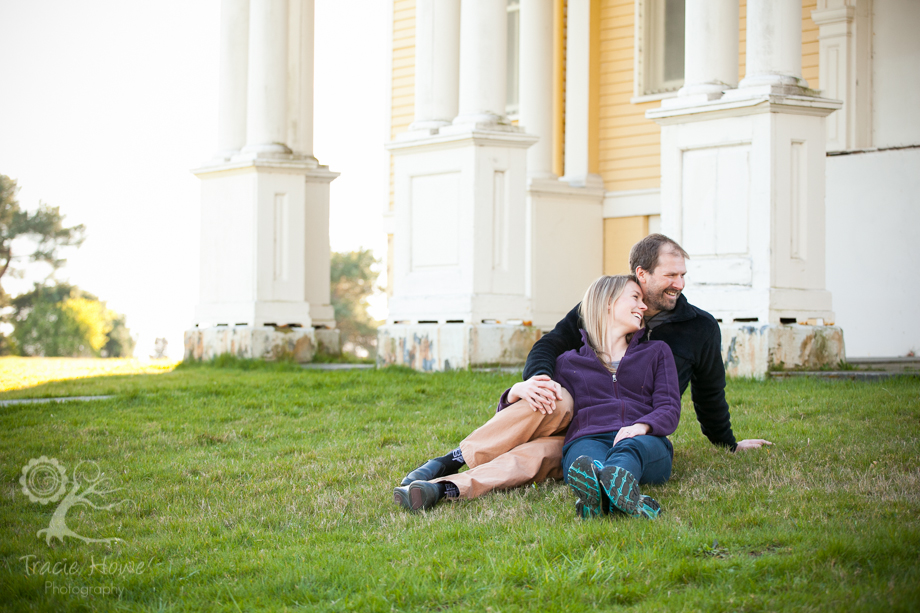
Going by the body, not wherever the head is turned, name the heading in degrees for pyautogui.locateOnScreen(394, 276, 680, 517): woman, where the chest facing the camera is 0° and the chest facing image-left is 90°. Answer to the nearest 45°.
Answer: approximately 0°

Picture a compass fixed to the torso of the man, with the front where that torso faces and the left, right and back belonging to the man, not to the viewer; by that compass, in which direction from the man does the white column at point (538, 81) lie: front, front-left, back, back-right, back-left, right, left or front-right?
back-right

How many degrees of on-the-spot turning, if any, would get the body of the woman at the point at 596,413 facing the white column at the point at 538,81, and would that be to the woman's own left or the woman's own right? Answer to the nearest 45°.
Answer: approximately 180°

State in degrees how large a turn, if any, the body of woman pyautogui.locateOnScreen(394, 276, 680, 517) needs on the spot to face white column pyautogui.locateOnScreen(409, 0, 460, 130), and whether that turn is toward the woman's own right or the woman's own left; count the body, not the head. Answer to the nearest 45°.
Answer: approximately 180°

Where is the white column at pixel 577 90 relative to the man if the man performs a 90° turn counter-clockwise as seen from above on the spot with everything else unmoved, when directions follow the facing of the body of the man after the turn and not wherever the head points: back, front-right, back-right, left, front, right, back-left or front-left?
back-left

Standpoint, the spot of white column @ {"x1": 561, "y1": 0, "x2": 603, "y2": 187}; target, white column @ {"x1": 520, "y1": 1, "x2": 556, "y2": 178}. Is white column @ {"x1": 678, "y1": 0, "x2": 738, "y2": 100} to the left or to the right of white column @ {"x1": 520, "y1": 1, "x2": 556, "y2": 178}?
left

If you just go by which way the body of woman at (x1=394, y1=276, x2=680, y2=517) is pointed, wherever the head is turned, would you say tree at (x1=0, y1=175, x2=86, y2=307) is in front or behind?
behind

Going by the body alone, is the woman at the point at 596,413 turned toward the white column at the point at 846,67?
no

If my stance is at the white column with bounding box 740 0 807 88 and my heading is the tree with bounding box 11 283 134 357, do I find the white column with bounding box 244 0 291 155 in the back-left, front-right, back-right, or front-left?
front-left

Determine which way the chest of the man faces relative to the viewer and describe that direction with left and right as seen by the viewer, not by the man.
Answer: facing the viewer and to the left of the viewer

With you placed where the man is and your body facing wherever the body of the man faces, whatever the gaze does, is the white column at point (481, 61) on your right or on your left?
on your right
